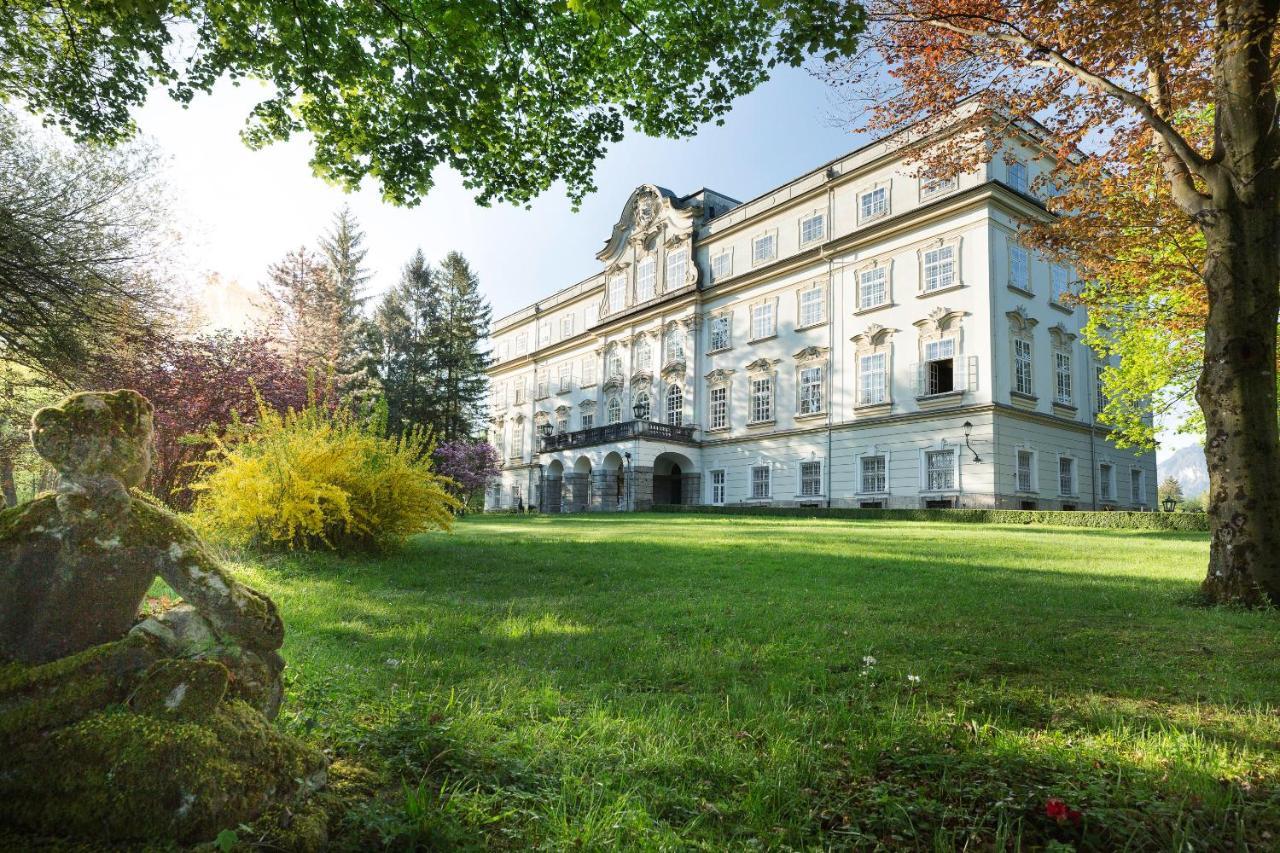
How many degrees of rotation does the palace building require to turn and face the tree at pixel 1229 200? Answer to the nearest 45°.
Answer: approximately 45° to its left

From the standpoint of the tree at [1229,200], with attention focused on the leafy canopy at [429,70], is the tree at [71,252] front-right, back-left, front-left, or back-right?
front-right

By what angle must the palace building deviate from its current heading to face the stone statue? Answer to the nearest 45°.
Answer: approximately 45° to its left

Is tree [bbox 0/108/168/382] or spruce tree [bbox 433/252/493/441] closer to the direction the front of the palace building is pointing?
the tree

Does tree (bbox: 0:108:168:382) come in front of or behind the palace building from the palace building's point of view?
in front

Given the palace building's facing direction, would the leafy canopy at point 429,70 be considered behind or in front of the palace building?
in front

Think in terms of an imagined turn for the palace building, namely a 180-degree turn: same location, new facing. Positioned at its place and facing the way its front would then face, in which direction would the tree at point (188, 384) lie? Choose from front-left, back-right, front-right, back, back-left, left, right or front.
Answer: back

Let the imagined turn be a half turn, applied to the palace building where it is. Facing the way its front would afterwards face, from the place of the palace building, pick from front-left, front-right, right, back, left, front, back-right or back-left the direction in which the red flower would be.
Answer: back-right
